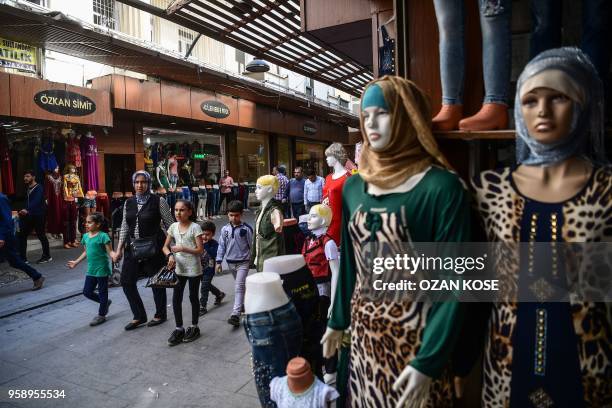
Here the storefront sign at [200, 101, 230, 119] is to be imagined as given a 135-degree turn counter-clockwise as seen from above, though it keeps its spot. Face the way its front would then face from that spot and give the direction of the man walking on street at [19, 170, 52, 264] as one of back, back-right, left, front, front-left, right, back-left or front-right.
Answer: back-left

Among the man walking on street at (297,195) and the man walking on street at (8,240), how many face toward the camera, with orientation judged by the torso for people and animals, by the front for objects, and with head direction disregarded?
1

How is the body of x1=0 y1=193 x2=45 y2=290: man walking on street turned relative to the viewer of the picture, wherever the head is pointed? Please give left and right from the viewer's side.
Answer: facing to the left of the viewer

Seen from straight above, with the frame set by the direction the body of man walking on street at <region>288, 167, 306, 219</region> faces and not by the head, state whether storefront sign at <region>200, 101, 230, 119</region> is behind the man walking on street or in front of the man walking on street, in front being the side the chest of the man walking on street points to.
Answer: behind

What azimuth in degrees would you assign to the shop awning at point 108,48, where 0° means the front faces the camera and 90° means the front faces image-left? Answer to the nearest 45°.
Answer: approximately 315°

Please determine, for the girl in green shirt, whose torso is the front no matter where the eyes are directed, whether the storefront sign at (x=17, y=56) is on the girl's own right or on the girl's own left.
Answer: on the girl's own right

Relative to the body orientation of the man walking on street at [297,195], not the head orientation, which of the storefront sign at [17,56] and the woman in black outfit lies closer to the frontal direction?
the woman in black outfit

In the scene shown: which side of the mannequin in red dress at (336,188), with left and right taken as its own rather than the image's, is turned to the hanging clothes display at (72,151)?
right

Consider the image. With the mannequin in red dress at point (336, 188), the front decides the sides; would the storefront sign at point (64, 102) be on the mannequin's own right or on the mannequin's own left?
on the mannequin's own right

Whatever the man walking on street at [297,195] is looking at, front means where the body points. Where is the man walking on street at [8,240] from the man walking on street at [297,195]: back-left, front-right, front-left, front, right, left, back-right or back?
front-right

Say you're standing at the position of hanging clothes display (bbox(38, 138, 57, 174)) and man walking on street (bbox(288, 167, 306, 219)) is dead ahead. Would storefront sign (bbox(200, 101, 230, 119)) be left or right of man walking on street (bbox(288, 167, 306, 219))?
left
